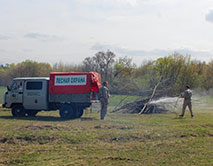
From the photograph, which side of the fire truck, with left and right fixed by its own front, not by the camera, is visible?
left
